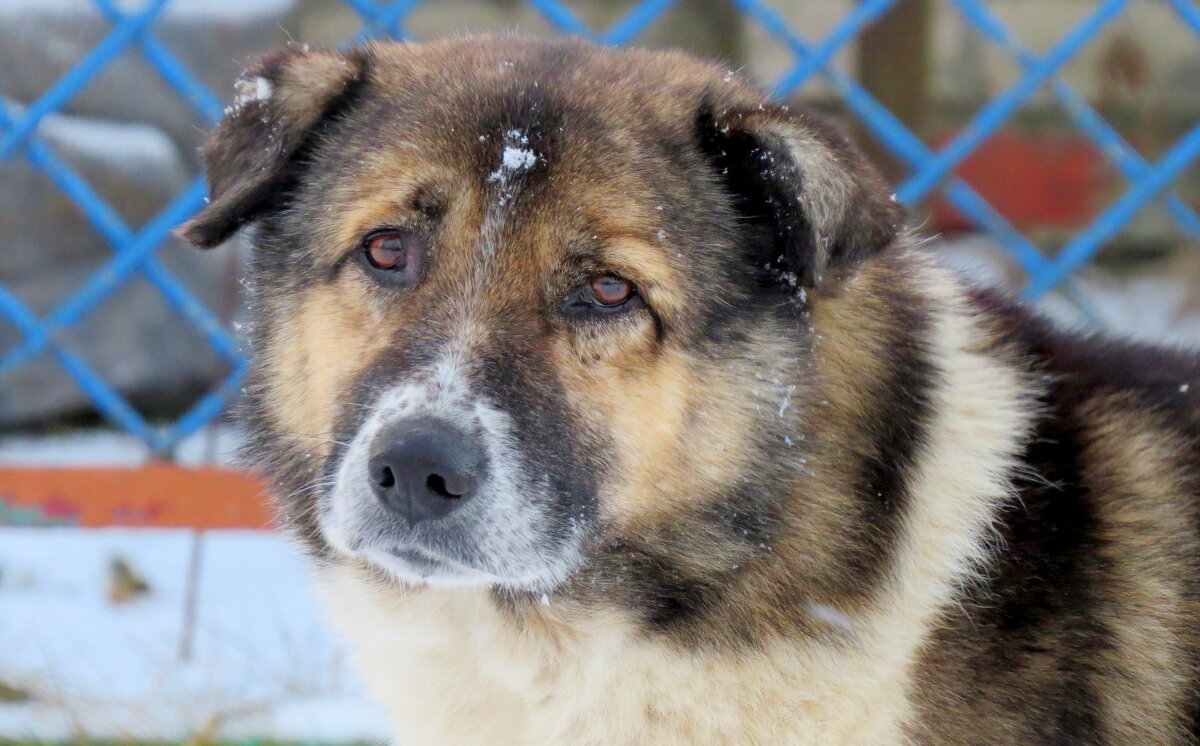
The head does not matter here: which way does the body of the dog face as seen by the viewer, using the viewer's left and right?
facing the viewer and to the left of the viewer

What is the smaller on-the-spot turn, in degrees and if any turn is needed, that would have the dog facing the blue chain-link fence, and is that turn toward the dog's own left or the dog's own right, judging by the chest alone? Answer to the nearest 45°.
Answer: approximately 90° to the dog's own right

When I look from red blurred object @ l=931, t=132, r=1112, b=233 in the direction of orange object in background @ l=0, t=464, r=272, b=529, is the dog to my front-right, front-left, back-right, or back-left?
front-left

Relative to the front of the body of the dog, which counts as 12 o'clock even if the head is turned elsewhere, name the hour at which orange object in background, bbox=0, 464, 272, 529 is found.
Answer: The orange object in background is roughly at 3 o'clock from the dog.

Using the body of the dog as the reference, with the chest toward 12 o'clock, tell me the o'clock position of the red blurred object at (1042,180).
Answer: The red blurred object is roughly at 5 o'clock from the dog.
